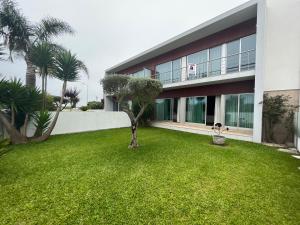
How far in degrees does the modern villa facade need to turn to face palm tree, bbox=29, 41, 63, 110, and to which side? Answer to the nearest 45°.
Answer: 0° — it already faces it

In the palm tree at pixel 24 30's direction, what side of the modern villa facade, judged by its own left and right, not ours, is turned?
front

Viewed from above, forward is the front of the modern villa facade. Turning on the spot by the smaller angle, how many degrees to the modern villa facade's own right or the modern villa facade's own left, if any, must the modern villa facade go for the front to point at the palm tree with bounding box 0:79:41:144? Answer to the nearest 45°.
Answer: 0° — it already faces it

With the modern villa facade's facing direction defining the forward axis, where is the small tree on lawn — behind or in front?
in front

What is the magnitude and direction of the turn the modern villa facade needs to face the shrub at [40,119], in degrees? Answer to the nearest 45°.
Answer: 0° — it already faces it

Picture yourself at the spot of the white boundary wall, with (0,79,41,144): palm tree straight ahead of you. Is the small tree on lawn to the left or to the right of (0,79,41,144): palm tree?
left

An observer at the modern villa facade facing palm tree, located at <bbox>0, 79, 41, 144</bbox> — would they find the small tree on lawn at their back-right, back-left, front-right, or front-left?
front-left

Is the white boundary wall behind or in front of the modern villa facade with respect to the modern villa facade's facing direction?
in front

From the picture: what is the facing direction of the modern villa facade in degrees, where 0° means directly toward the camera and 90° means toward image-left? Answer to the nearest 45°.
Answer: approximately 45°

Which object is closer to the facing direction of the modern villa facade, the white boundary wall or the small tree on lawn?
the small tree on lawn
